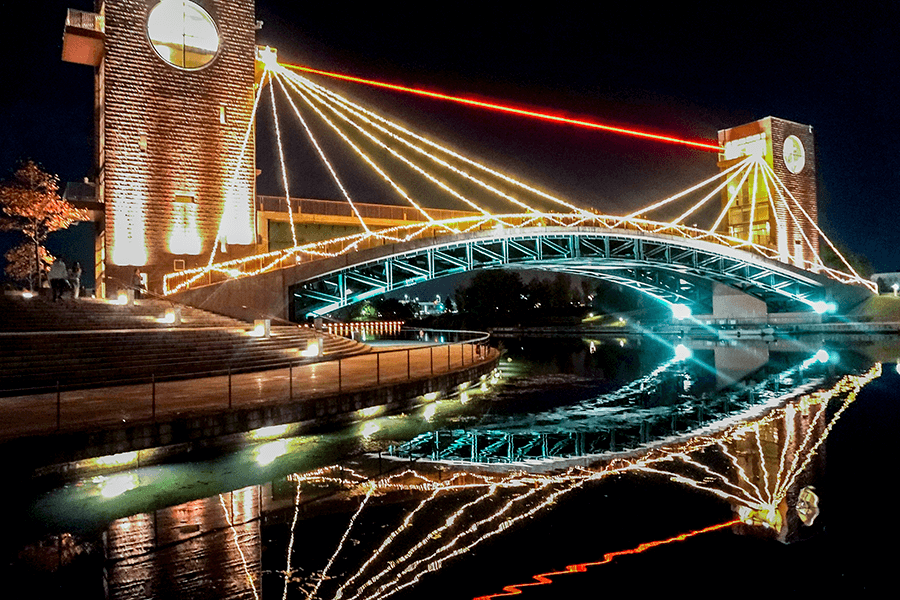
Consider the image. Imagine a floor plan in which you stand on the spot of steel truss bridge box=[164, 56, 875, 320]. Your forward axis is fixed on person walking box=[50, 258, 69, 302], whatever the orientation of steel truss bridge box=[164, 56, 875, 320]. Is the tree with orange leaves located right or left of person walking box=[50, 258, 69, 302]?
right

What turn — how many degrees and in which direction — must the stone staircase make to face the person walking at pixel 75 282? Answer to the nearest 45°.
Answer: approximately 135° to its left

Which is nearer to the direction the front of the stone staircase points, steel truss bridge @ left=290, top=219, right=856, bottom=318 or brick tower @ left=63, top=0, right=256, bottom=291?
the steel truss bridge

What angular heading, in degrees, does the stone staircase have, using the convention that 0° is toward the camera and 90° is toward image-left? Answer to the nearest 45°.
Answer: approximately 315°

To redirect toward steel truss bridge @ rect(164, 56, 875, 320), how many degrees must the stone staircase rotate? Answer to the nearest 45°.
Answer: approximately 90° to its left

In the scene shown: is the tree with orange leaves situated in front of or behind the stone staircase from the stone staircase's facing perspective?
behind
